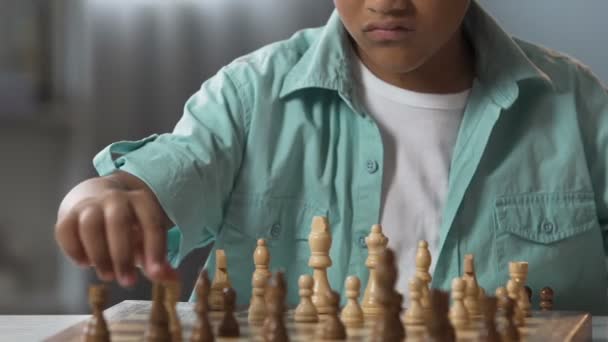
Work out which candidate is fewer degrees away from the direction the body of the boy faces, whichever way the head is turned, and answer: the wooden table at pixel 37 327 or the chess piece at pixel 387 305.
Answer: the chess piece

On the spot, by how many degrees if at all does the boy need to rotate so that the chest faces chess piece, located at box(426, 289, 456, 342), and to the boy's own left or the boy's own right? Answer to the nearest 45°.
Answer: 0° — they already face it

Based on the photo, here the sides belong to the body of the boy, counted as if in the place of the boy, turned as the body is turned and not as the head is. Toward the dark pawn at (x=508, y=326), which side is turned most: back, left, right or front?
front

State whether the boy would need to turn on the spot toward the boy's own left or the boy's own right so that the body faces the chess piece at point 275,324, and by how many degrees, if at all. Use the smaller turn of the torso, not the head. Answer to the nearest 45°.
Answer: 0° — they already face it

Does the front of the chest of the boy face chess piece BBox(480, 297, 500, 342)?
yes

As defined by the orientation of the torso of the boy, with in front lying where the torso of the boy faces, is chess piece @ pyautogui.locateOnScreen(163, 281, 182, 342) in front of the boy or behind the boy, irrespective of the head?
in front
